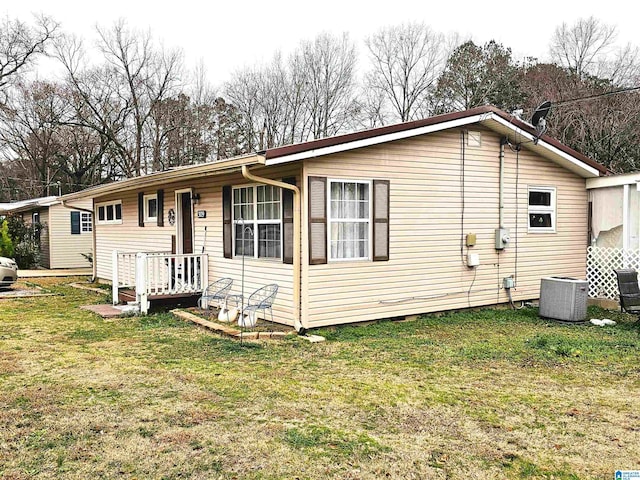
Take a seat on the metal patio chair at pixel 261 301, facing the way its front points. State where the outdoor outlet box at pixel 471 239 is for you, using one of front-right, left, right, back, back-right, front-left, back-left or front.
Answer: back-left

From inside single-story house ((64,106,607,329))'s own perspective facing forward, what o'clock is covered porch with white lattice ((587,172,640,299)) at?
The covered porch with white lattice is roughly at 7 o'clock from the single-story house.

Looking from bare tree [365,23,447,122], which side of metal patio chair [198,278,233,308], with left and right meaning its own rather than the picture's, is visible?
back

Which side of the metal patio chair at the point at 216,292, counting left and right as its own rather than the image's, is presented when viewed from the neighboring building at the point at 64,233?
right

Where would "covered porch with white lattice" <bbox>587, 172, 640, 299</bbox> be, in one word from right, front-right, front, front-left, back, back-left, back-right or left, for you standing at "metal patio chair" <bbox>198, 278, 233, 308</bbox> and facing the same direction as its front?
back-left

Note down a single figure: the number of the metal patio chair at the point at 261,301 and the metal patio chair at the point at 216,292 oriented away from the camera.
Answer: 0

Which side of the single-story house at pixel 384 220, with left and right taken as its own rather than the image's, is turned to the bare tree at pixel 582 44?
back

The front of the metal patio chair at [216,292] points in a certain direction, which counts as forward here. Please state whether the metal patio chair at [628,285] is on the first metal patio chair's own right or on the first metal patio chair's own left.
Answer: on the first metal patio chair's own left

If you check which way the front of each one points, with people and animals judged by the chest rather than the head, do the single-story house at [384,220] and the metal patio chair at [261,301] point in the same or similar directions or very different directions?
same or similar directions

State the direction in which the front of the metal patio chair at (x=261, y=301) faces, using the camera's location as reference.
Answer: facing the viewer and to the left of the viewer

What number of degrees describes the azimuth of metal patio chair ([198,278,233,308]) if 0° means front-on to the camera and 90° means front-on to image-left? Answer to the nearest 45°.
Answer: approximately 45°

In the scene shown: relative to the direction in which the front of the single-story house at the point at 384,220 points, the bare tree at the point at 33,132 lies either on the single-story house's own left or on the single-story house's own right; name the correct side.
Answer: on the single-story house's own right

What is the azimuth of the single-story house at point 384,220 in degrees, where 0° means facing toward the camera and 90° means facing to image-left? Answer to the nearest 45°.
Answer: approximately 45°

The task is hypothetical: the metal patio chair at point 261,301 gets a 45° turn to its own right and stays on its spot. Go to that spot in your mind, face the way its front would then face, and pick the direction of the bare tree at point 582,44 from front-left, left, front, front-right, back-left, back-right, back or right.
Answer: back-right
